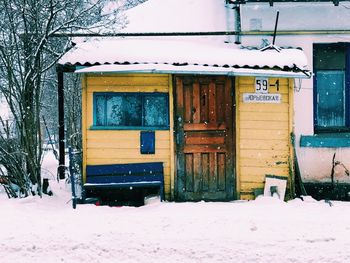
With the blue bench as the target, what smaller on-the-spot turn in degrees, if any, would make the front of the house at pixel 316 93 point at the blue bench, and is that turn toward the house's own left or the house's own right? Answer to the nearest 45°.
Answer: approximately 45° to the house's own right

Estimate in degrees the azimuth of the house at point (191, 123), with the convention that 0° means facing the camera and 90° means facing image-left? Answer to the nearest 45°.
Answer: approximately 0°

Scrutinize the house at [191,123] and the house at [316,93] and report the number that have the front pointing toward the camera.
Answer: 2

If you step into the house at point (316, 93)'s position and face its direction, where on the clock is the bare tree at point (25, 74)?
The bare tree is roughly at 2 o'clock from the house.

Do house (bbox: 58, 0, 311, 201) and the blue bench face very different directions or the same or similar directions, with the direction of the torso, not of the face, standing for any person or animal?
same or similar directions

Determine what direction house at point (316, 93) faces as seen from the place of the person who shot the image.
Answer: facing the viewer

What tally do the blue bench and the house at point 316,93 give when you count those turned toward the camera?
2

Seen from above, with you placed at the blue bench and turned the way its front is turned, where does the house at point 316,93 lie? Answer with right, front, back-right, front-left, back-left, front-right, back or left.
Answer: left

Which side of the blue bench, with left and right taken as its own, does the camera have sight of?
front
